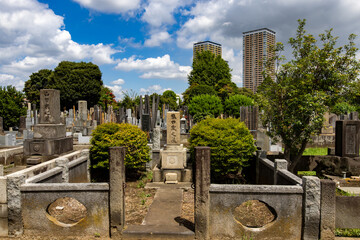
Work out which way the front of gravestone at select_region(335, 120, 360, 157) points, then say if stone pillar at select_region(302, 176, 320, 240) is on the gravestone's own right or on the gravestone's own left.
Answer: on the gravestone's own right

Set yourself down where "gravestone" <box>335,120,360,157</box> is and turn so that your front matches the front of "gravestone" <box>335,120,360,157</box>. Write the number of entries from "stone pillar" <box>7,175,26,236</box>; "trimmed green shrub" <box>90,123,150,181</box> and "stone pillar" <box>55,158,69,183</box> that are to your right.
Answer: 3

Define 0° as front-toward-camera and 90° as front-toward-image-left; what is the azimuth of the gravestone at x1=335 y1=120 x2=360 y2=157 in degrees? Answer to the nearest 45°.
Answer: approximately 315°

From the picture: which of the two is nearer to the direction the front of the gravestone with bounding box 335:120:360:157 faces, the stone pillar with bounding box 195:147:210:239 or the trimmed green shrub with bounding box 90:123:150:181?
the stone pillar

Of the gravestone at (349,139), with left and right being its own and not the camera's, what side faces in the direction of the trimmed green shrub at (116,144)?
right

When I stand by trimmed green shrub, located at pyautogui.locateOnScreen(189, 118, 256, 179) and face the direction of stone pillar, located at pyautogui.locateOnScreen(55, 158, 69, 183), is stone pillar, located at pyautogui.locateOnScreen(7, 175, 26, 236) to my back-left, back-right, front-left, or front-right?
front-left

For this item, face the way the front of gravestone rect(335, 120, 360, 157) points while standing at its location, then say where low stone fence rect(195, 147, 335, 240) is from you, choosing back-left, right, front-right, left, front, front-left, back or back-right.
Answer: front-right

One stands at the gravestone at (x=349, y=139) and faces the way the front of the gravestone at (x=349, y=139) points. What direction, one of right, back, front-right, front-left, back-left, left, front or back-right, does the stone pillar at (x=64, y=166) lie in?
right

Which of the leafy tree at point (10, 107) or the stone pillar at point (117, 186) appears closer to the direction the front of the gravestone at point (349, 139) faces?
the stone pillar

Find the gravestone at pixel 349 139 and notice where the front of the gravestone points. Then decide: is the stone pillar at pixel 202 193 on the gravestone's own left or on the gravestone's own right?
on the gravestone's own right

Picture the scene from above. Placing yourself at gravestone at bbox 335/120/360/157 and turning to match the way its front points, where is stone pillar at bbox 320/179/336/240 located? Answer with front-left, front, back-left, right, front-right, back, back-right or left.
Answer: front-right

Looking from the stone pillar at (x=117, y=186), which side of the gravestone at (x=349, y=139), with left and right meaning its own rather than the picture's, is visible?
right
